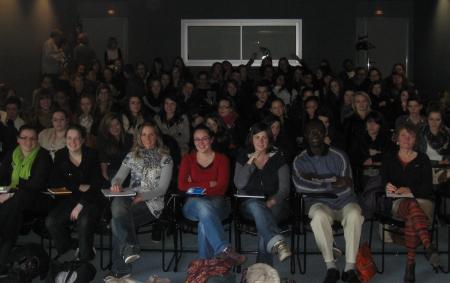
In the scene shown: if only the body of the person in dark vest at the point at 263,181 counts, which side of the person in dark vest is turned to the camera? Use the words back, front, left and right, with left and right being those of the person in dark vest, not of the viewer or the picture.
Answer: front

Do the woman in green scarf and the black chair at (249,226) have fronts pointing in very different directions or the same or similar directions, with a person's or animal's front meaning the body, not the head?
same or similar directions

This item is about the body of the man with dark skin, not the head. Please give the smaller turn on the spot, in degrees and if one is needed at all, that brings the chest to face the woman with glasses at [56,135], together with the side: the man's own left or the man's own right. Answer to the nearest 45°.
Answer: approximately 90° to the man's own right

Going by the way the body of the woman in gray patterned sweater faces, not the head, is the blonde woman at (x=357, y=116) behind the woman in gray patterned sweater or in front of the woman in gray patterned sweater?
behind

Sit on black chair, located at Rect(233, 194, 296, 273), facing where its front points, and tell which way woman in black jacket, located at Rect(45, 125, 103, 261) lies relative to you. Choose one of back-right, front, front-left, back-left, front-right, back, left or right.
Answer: right

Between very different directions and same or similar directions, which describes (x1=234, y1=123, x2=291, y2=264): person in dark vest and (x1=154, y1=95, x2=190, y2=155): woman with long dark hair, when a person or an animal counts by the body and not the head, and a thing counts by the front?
same or similar directions

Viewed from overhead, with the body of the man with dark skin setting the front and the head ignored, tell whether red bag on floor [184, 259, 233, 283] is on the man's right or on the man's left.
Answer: on the man's right

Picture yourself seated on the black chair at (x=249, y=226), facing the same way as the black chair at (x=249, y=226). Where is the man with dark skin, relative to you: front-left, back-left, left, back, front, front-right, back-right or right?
left

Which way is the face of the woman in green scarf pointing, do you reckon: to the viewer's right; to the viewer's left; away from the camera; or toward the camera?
toward the camera

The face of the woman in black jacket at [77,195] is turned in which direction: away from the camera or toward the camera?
toward the camera

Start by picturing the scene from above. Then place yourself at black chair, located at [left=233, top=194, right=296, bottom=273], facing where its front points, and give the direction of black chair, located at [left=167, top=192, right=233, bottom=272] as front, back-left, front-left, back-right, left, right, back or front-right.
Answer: right

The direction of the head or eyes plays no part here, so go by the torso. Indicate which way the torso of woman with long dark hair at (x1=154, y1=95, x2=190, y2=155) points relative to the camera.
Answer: toward the camera

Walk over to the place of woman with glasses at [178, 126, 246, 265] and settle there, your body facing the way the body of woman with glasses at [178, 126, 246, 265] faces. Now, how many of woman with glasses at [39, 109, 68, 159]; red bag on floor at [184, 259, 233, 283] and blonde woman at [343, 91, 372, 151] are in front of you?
1

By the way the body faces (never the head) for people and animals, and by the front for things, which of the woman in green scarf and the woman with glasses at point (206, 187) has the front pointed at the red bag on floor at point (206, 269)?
the woman with glasses

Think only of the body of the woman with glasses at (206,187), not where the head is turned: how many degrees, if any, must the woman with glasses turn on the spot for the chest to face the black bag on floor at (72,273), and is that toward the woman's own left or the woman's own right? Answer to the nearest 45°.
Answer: approximately 45° to the woman's own right

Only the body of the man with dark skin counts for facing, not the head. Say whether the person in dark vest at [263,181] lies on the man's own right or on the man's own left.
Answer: on the man's own right

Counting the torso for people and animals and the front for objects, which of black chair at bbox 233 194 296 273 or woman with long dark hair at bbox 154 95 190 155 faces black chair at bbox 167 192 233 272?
the woman with long dark hair

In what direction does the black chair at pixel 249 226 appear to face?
toward the camera
